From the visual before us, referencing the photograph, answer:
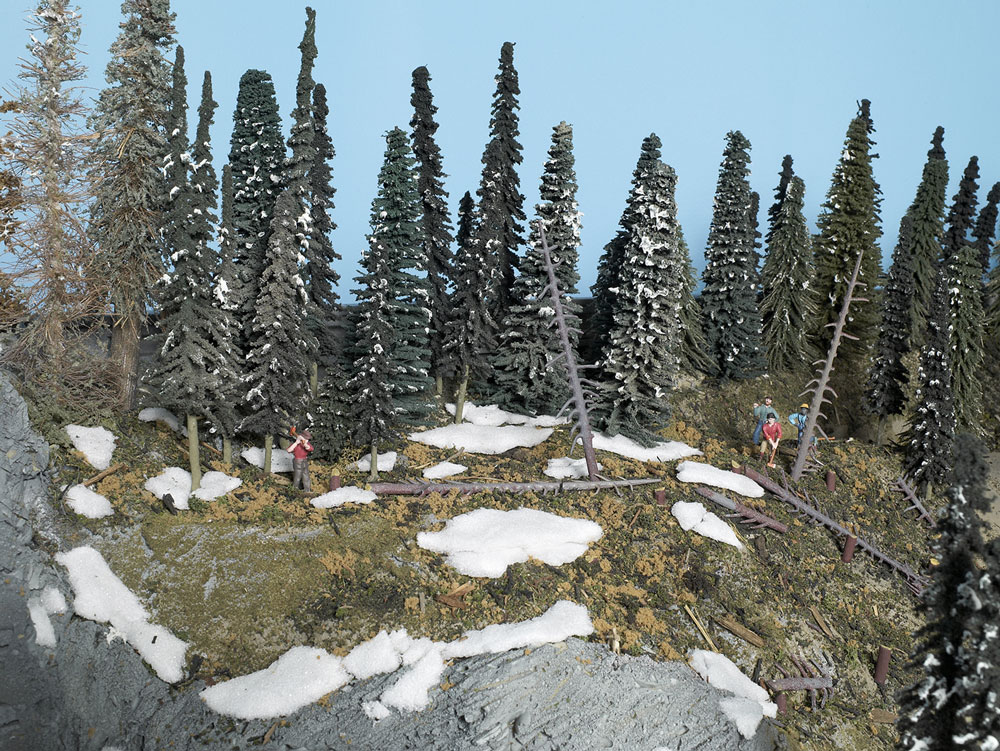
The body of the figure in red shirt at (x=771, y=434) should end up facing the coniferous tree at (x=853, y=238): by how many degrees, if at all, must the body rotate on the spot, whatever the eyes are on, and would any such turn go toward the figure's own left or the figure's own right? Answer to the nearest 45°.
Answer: approximately 180°

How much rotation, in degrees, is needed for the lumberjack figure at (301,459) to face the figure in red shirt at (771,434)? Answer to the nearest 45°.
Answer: approximately 90° to its left

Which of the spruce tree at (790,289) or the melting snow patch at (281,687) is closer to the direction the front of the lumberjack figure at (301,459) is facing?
the melting snow patch

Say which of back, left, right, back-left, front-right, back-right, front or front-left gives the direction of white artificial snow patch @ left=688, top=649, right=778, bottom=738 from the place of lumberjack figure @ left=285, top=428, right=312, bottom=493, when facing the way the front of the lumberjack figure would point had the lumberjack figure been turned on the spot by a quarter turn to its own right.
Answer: back-left

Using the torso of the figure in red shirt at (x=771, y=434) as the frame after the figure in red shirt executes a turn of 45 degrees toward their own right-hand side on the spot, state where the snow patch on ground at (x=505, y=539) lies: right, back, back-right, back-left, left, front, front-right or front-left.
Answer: front

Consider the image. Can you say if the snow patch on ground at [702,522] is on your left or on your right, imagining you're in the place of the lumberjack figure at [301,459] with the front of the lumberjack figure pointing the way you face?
on your left

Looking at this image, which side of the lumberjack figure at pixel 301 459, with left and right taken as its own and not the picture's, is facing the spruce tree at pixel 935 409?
left

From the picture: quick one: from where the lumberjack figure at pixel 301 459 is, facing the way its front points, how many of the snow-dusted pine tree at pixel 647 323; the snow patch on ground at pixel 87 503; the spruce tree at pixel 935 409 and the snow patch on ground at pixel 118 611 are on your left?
2

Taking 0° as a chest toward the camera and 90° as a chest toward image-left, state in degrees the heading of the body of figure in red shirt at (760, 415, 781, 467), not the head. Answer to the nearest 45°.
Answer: approximately 0°

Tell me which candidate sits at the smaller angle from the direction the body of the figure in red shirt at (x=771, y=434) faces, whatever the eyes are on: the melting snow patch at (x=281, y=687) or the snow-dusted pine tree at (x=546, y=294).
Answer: the melting snow patch

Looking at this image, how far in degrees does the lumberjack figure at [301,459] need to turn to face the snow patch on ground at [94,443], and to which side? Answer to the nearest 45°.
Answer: approximately 90° to its right

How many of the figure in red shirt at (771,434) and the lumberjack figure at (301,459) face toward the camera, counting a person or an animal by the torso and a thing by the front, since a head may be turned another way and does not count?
2

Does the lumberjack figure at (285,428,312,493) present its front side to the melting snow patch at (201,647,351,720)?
yes

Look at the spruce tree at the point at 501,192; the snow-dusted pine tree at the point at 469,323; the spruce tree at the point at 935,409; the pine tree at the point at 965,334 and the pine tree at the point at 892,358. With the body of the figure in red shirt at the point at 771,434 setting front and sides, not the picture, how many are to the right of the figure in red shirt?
2

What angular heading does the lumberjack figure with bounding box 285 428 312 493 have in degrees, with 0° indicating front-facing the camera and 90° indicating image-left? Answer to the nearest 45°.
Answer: approximately 0°
